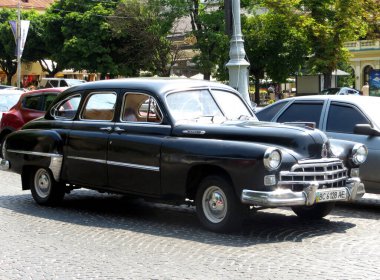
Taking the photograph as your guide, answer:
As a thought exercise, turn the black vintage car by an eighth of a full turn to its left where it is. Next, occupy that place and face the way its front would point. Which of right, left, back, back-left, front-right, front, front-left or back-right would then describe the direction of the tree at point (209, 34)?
left

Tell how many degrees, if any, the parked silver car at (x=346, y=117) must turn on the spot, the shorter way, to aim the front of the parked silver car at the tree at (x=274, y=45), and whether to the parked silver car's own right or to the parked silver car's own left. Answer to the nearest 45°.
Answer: approximately 135° to the parked silver car's own left

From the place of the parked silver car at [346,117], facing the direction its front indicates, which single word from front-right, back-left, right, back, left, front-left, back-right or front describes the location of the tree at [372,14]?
back-left

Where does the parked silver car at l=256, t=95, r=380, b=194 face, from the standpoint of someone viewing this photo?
facing the viewer and to the right of the viewer

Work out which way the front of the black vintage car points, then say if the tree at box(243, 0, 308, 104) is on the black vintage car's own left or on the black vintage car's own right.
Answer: on the black vintage car's own left

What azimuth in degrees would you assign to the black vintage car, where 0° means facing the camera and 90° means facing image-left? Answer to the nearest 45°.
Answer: approximately 315°

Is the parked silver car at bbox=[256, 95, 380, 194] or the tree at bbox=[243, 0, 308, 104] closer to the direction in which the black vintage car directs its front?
the parked silver car

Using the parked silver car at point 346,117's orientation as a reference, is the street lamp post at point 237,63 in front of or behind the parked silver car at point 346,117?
behind

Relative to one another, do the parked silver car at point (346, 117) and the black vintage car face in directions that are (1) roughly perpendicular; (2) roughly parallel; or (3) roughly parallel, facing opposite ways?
roughly parallel

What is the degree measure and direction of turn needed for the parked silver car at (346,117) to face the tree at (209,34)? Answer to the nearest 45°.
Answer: approximately 135° to its left

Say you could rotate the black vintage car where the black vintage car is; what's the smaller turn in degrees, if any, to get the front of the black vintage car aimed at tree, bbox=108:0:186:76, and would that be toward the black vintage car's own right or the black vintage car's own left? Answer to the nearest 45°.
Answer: approximately 135° to the black vintage car's own left

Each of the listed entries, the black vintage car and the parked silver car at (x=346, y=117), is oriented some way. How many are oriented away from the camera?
0
